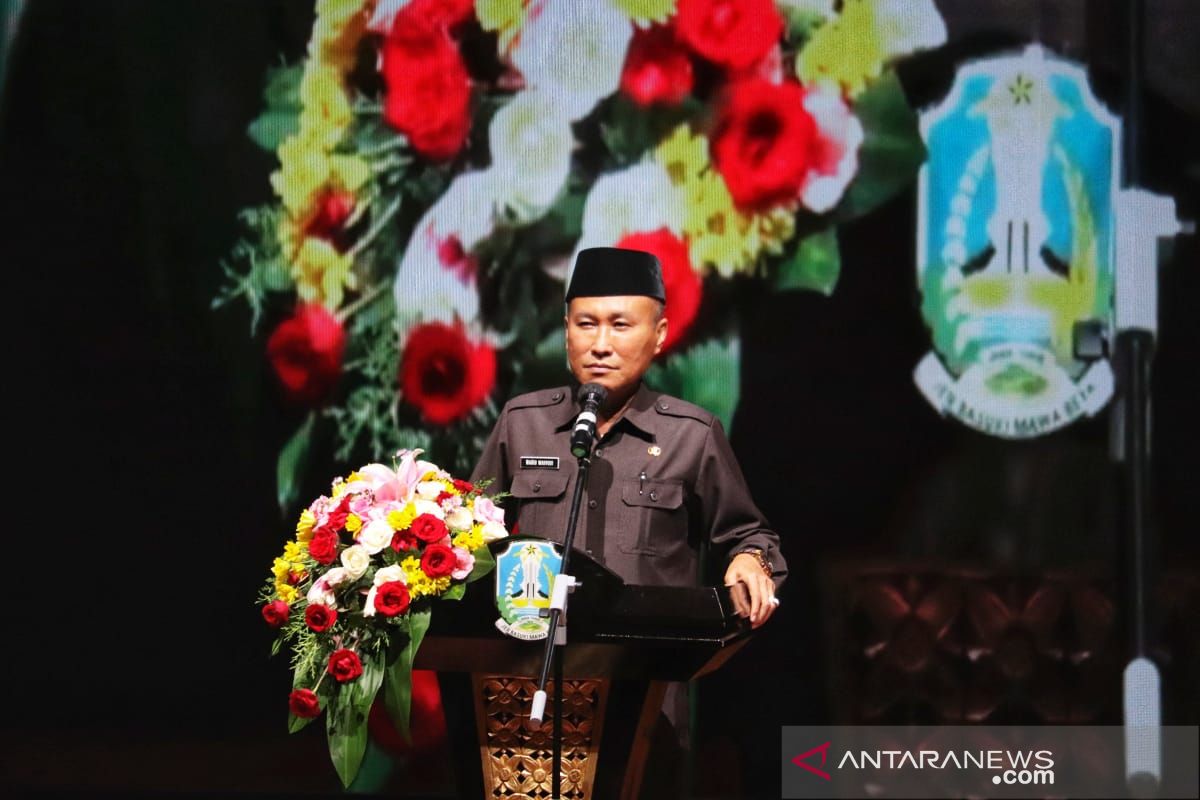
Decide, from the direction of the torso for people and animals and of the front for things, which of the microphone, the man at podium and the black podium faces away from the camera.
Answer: the microphone

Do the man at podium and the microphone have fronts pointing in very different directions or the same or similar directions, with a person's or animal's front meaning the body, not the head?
very different directions

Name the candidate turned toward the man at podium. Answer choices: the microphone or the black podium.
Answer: the microphone

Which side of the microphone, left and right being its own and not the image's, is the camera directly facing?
back
